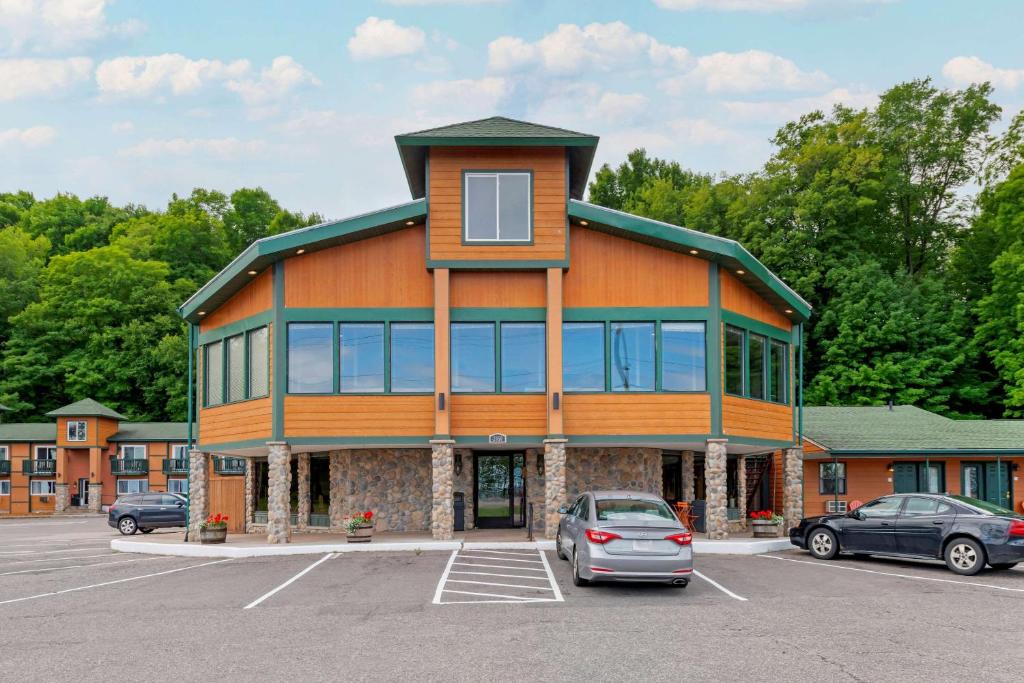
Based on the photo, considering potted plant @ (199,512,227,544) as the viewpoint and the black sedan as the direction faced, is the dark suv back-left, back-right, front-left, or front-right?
back-left

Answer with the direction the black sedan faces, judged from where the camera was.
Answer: facing away from the viewer and to the left of the viewer

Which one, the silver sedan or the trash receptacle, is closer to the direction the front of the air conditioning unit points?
the silver sedan
